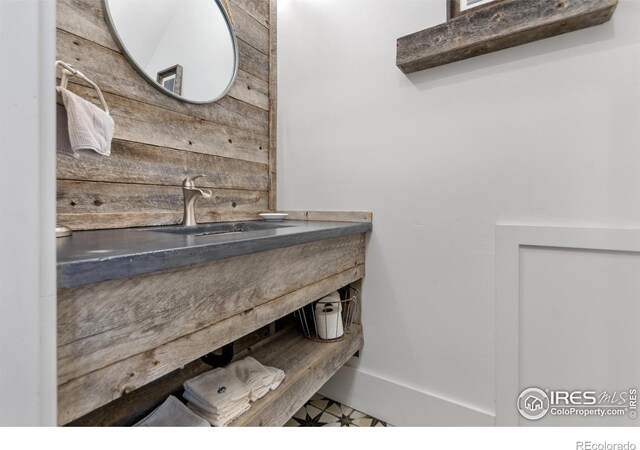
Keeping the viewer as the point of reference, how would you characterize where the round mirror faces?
facing the viewer and to the right of the viewer

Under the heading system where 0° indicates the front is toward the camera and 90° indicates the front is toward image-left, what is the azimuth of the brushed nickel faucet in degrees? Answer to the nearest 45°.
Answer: approximately 315°

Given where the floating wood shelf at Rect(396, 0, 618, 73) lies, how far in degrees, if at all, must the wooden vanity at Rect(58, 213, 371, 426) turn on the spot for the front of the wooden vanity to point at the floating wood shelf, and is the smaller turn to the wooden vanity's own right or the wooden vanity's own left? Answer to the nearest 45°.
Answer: approximately 45° to the wooden vanity's own left

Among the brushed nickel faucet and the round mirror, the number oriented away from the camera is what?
0

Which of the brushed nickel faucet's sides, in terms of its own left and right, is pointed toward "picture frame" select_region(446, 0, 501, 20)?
front

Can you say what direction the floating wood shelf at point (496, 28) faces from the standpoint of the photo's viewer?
facing the viewer and to the left of the viewer

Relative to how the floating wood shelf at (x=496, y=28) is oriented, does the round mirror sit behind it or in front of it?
in front
